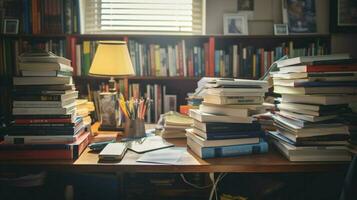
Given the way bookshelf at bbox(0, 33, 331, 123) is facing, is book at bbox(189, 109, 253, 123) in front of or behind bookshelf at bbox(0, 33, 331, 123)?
in front

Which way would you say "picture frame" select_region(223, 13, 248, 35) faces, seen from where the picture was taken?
facing the viewer

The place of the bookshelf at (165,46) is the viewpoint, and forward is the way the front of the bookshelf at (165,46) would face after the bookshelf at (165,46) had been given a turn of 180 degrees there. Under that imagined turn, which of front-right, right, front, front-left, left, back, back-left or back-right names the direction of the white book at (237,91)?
back

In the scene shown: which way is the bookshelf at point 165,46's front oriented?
toward the camera

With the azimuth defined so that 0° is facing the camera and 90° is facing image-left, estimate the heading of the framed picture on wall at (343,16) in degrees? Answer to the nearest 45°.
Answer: approximately 0°

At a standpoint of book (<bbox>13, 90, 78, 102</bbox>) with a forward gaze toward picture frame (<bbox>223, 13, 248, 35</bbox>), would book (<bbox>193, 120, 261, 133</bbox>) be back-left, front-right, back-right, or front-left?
front-right

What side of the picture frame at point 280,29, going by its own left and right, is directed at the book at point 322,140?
front

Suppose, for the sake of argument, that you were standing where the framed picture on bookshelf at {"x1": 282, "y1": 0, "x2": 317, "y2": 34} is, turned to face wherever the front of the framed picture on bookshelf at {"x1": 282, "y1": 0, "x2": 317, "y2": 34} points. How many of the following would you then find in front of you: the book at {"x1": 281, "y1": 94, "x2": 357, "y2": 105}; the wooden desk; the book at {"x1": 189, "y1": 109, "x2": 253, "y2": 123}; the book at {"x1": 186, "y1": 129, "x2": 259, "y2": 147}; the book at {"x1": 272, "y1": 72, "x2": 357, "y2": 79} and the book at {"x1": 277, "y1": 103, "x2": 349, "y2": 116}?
6

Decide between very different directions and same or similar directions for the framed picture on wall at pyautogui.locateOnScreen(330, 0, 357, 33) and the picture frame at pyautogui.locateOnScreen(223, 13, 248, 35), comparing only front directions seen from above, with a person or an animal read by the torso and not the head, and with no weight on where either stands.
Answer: same or similar directions

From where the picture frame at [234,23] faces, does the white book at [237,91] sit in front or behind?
in front

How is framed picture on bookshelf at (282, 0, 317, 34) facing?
toward the camera

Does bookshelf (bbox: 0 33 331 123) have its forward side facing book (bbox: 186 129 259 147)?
yes
